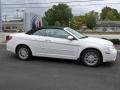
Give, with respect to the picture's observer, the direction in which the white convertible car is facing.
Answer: facing to the right of the viewer
